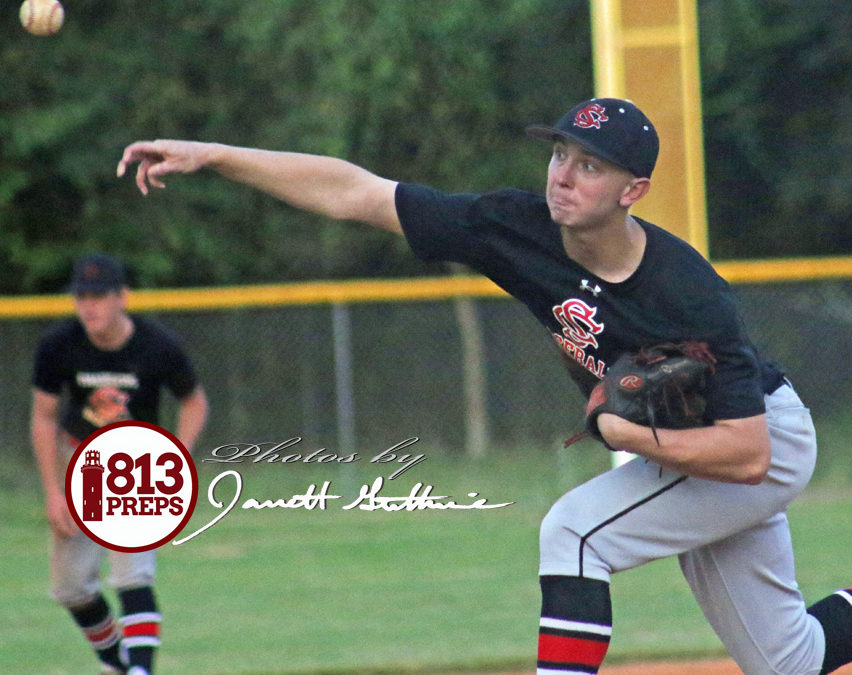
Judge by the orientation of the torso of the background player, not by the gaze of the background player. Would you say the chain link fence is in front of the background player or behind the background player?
behind

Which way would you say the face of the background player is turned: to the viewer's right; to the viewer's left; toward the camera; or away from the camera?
toward the camera

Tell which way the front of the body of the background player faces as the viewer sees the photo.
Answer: toward the camera
